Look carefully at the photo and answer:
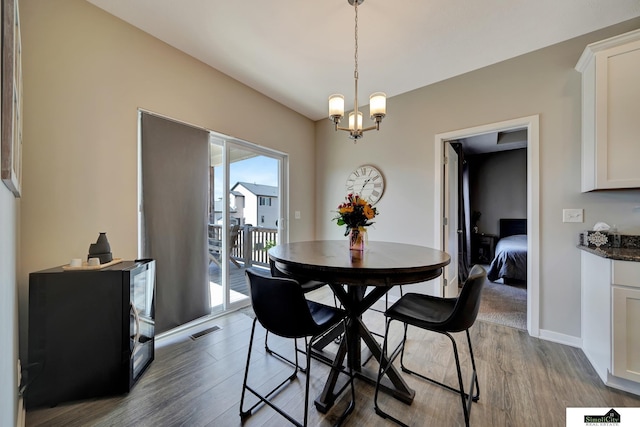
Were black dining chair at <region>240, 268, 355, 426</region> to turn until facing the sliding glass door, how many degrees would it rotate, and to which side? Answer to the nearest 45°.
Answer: approximately 45° to its left

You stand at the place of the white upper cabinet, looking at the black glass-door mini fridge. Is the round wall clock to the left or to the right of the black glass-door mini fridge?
right

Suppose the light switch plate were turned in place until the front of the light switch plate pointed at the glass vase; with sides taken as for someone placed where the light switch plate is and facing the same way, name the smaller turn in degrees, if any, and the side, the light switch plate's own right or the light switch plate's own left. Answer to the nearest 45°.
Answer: approximately 45° to the light switch plate's own right

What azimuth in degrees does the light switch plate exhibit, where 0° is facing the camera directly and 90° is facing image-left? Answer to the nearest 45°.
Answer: approximately 0°

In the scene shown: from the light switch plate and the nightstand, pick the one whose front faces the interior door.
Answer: the nightstand

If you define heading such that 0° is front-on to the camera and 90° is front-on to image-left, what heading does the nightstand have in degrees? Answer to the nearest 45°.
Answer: approximately 0°
